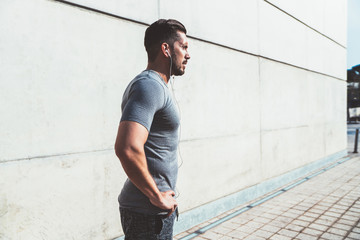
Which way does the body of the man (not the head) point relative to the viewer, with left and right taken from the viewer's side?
facing to the right of the viewer

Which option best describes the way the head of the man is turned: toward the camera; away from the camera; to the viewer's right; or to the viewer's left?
to the viewer's right

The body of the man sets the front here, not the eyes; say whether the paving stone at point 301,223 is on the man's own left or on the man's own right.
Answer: on the man's own left

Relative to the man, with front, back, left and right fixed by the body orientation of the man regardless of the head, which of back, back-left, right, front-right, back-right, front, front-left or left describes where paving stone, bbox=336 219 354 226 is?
front-left

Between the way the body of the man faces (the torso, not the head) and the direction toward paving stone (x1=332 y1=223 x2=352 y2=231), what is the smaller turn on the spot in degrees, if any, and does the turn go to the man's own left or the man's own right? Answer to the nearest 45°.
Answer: approximately 45° to the man's own left

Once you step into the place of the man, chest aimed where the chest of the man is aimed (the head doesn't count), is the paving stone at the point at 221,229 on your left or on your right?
on your left
